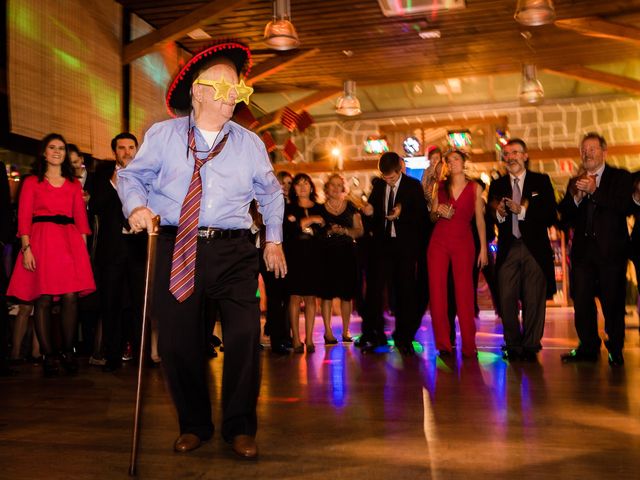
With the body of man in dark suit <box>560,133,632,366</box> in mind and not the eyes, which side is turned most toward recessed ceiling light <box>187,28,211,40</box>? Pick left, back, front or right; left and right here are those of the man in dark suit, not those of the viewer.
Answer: right

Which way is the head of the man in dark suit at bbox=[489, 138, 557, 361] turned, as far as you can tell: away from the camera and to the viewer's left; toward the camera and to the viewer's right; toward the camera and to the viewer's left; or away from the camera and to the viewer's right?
toward the camera and to the viewer's left

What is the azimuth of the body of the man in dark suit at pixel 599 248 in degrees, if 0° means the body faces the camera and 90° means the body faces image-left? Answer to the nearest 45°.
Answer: approximately 45°

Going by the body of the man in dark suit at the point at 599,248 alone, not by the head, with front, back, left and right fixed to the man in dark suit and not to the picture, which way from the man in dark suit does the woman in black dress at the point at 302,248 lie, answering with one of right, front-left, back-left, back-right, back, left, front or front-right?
front-right

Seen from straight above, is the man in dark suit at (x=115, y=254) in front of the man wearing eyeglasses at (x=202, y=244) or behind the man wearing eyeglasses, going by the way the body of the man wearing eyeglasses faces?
behind

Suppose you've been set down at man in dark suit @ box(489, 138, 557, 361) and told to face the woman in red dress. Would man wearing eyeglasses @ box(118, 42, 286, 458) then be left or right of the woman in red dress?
left

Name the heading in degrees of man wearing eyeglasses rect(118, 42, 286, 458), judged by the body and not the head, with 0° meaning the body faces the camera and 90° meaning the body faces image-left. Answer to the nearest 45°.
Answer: approximately 0°

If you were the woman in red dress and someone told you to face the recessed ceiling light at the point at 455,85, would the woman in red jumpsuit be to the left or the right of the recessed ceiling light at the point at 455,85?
right

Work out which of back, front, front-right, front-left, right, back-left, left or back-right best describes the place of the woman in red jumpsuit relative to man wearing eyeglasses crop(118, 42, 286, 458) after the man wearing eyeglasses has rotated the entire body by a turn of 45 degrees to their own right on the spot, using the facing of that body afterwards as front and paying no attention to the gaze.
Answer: back

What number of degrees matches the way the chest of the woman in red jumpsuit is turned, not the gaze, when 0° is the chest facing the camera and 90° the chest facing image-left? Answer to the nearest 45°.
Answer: approximately 0°
